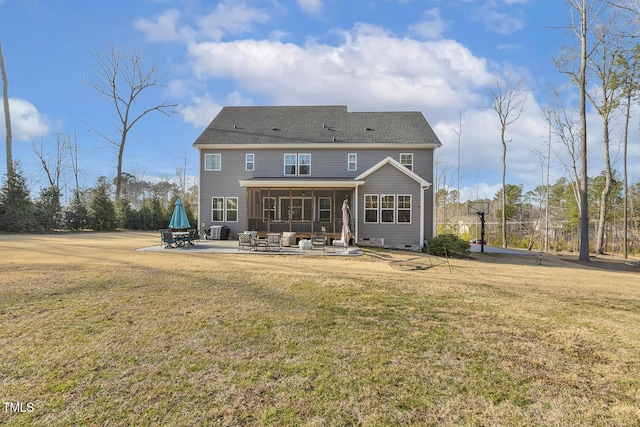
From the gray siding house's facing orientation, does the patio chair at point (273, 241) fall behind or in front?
behind

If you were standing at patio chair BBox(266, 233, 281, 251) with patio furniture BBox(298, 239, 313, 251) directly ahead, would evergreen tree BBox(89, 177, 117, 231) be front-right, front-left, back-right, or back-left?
back-left

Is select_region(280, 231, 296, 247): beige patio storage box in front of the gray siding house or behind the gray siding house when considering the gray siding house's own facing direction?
behind

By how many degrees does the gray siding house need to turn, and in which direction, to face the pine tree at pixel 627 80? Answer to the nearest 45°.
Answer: approximately 90° to its right

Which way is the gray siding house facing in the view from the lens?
facing away from the viewer

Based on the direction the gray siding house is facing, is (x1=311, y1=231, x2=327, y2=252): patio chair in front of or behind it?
behind

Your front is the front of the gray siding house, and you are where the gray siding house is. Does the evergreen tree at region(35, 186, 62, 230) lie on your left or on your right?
on your left
